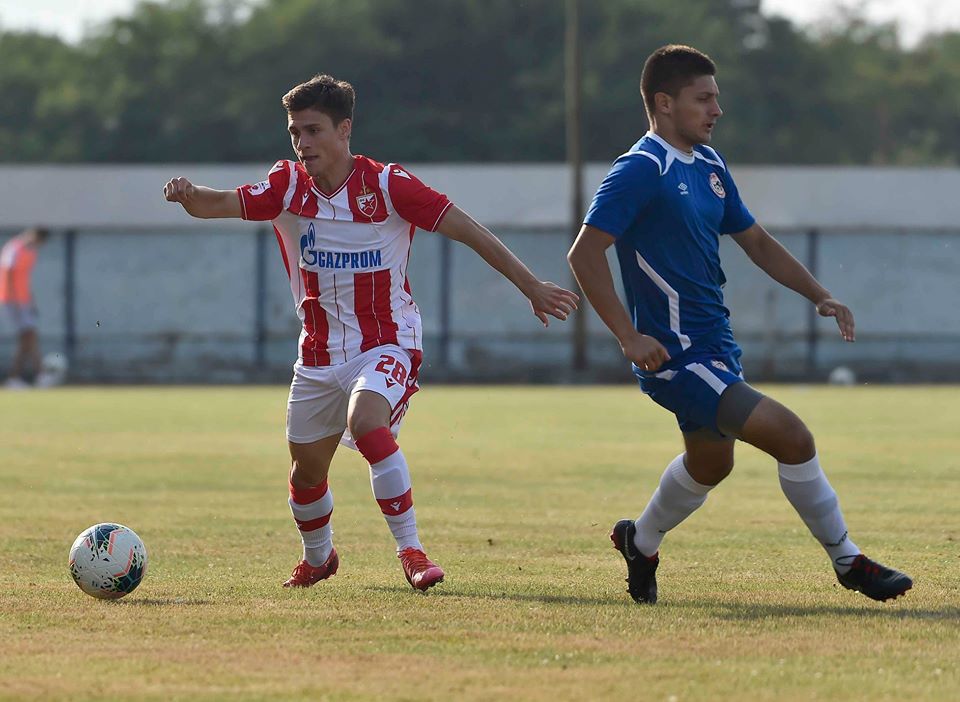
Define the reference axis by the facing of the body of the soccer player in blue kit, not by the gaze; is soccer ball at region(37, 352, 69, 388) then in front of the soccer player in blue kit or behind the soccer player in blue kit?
behind

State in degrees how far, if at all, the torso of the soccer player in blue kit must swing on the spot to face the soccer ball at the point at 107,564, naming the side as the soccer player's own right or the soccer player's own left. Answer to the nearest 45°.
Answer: approximately 135° to the soccer player's own right

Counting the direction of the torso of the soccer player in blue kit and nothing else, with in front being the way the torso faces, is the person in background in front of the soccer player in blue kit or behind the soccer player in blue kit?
behind
